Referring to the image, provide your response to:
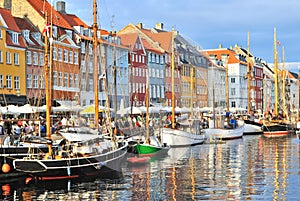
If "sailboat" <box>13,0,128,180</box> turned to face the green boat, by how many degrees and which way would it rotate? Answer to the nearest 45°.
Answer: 0° — it already faces it

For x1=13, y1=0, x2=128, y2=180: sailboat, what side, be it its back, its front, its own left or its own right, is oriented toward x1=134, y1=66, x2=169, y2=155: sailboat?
front

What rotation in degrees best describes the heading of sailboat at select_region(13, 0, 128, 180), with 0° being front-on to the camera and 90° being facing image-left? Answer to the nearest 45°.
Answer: approximately 225°
